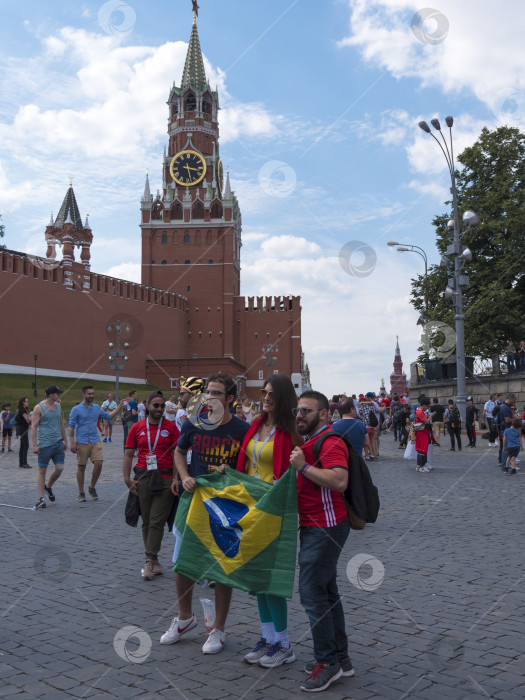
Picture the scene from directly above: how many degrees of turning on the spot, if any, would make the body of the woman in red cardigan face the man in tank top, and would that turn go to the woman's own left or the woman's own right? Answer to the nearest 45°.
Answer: approximately 90° to the woman's own right

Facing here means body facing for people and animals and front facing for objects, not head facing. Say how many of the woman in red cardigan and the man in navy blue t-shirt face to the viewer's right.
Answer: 0

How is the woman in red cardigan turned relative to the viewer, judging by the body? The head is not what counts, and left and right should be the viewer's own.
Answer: facing the viewer and to the left of the viewer

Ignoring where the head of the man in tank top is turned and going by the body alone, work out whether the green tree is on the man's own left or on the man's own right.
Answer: on the man's own left

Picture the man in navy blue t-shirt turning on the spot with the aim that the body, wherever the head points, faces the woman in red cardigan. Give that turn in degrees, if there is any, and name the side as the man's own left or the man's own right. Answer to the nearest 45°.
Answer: approximately 90° to the man's own left

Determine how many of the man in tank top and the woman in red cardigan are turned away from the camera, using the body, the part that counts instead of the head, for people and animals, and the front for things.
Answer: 0

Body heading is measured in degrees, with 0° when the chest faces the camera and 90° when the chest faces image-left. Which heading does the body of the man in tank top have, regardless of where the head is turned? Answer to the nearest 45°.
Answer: approximately 315°

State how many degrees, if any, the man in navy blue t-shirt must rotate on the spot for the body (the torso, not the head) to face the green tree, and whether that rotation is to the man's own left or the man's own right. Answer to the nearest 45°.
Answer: approximately 180°
